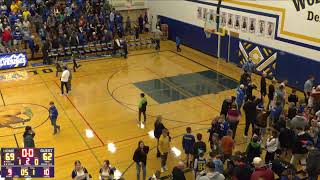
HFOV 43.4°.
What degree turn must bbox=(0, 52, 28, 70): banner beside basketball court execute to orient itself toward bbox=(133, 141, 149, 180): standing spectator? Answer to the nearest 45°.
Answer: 0° — it already faces them

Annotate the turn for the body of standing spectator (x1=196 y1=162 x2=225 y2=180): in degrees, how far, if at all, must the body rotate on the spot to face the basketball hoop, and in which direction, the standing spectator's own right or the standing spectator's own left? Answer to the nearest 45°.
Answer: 0° — they already face it

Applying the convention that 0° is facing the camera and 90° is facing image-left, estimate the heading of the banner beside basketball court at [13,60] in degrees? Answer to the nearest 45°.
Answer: approximately 0°

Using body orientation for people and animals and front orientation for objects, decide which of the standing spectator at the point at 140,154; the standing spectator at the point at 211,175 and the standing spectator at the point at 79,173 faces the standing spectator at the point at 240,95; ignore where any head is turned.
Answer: the standing spectator at the point at 211,175
